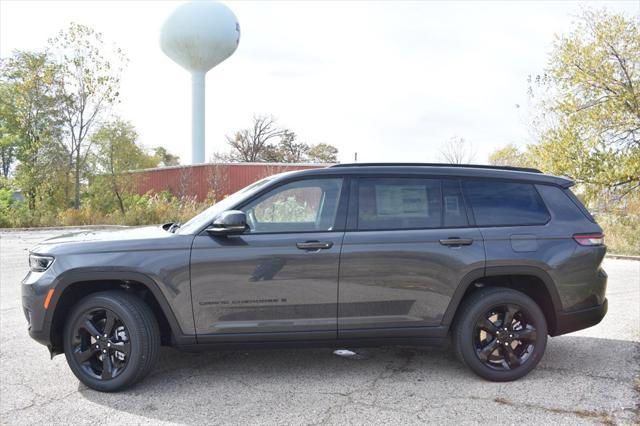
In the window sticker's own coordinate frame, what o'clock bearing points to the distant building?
The distant building is roughly at 5 o'clock from the window sticker.

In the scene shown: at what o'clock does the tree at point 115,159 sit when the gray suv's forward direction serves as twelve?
The tree is roughly at 2 o'clock from the gray suv.

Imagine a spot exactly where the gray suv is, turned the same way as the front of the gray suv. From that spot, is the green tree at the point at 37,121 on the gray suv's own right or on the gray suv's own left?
on the gray suv's own right

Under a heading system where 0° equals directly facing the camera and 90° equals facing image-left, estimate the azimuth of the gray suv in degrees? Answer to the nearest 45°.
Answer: approximately 90°

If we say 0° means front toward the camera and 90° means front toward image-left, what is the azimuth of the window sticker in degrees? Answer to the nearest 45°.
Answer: approximately 0°

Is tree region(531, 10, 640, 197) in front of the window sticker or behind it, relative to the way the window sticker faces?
behind
